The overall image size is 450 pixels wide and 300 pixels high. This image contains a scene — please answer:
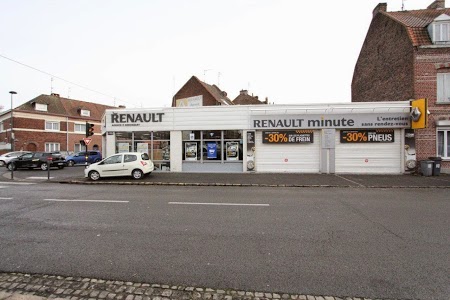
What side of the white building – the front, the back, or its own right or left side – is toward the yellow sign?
left

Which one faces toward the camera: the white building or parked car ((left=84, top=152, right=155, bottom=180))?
the white building

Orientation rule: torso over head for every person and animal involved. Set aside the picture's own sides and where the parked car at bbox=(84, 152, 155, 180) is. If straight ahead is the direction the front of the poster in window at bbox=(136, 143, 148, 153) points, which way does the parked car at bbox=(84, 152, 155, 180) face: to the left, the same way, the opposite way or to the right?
to the right

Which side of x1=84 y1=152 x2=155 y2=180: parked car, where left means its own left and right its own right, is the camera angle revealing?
left

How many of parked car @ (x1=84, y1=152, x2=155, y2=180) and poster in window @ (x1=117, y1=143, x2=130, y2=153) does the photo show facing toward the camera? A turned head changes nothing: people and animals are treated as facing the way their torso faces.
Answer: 1

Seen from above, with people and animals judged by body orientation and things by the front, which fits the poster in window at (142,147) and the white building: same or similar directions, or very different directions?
same or similar directions

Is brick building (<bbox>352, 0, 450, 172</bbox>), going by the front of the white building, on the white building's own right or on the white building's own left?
on the white building's own left

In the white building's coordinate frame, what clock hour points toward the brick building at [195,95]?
The brick building is roughly at 5 o'clock from the white building.

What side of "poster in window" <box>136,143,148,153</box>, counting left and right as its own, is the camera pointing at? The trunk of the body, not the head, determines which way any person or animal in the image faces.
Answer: front

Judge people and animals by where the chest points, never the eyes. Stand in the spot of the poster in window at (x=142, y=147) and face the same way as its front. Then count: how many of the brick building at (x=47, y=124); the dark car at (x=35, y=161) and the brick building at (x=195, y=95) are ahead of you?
0

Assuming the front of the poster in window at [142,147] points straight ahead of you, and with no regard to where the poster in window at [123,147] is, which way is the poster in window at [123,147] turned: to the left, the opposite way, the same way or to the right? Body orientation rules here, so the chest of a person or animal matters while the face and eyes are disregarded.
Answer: the same way

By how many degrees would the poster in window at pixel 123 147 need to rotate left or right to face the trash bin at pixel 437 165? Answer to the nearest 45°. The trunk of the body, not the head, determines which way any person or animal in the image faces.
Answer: approximately 45° to its left

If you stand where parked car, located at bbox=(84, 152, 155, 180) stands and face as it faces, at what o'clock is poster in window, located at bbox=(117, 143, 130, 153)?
The poster in window is roughly at 3 o'clock from the parked car.

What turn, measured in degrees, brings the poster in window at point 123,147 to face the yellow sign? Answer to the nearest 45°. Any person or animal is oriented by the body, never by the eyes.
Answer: approximately 45° to its left

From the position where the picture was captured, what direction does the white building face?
facing the viewer

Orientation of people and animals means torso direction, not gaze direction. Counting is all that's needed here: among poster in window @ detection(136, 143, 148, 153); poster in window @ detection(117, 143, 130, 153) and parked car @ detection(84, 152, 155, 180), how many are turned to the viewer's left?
1

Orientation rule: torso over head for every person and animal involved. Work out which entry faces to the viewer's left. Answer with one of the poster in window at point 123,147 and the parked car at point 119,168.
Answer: the parked car
